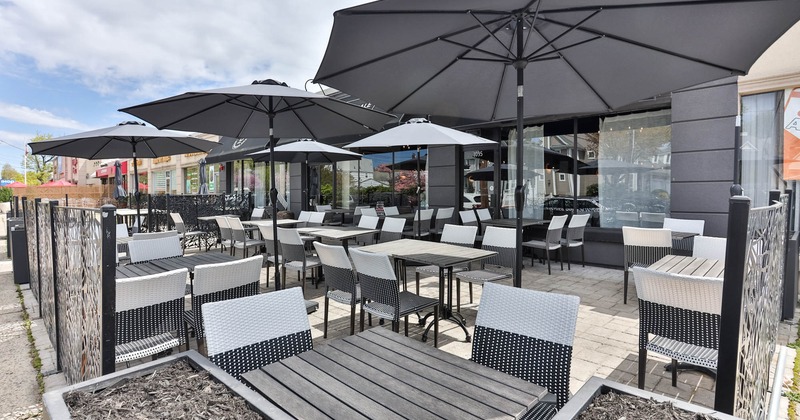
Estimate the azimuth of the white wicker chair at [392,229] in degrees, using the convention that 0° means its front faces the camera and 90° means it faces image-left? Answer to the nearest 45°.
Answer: approximately 45°

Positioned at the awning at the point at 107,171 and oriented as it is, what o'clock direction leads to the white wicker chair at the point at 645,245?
The white wicker chair is roughly at 10 o'clock from the awning.

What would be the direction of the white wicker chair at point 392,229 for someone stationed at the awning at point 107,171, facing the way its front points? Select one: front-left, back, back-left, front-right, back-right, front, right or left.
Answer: front-left

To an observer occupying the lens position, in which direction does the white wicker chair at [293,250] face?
facing away from the viewer and to the right of the viewer

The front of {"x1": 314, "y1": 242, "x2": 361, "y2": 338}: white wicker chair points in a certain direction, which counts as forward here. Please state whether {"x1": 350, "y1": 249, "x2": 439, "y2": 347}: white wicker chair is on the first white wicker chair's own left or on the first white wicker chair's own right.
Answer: on the first white wicker chair's own right

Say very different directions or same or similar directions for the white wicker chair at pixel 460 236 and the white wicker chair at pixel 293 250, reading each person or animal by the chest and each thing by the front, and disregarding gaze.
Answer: very different directions

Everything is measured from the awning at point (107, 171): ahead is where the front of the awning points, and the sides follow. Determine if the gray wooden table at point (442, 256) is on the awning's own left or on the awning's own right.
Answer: on the awning's own left
